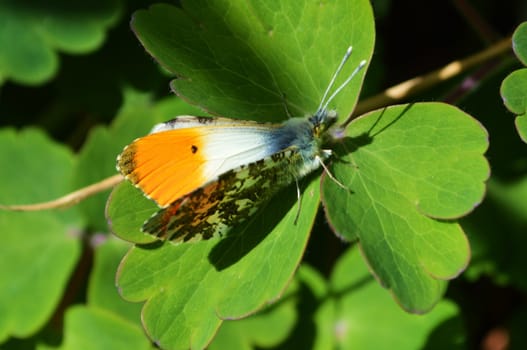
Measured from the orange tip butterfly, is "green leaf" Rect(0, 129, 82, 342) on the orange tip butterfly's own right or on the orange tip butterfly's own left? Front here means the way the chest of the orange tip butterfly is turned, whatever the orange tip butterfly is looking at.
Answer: on the orange tip butterfly's own left

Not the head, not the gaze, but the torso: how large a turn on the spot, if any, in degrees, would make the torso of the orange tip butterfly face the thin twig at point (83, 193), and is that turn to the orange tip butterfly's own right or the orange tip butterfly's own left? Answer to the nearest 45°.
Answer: approximately 135° to the orange tip butterfly's own left

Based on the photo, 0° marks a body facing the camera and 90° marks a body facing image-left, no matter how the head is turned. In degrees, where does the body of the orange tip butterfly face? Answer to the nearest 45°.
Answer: approximately 270°

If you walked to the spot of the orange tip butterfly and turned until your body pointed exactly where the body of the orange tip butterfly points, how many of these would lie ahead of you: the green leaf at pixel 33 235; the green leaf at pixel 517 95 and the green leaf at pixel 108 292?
1

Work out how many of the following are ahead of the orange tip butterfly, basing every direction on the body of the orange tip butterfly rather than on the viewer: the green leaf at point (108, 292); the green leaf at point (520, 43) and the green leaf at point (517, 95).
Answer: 2

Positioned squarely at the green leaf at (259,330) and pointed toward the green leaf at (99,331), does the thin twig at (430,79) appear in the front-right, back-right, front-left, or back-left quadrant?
back-right

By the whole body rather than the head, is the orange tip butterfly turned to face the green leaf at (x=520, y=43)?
yes

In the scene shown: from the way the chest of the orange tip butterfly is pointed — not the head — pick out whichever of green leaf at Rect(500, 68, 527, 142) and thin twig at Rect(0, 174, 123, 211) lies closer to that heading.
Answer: the green leaf

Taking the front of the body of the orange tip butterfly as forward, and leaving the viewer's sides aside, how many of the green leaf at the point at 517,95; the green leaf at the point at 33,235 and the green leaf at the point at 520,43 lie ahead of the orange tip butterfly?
2

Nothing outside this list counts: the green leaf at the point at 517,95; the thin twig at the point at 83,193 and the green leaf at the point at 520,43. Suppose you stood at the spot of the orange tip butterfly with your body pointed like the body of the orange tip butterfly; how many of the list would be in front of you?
2

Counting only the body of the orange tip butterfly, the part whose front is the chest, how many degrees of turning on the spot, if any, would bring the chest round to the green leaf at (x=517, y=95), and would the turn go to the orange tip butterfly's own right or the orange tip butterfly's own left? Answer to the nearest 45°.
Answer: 0° — it already faces it
